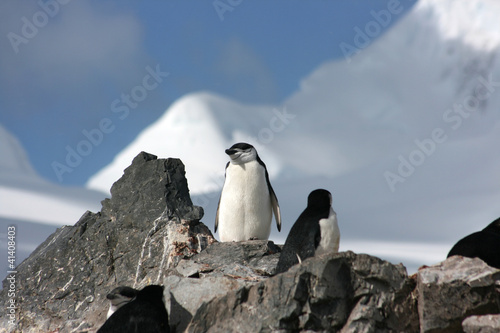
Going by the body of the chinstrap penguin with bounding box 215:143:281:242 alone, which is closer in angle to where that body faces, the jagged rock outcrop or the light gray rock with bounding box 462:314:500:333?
the light gray rock

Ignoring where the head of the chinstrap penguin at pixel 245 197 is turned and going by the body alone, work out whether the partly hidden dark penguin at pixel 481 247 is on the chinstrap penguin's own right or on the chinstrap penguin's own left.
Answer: on the chinstrap penguin's own left

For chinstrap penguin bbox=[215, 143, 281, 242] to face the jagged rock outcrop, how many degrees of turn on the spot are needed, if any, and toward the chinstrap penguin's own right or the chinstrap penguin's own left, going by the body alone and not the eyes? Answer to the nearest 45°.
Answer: approximately 90° to the chinstrap penguin's own right

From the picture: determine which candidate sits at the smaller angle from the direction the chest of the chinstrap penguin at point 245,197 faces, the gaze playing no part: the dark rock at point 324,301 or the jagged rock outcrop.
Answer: the dark rock

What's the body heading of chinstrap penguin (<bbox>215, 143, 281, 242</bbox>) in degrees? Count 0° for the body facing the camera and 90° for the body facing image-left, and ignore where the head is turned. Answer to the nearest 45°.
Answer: approximately 0°
